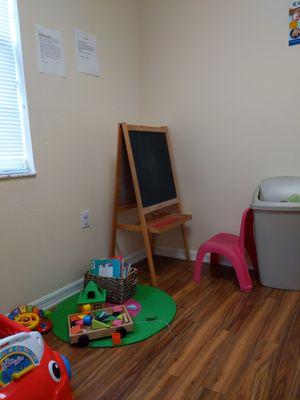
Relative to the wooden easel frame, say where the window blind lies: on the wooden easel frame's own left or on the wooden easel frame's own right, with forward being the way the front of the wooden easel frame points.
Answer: on the wooden easel frame's own right

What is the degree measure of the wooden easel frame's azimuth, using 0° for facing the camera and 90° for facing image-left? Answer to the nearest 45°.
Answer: approximately 315°

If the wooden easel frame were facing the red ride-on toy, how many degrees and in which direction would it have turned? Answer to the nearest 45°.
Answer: approximately 45° to its right

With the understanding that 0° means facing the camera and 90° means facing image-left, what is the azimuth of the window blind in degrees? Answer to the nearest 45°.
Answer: approximately 315°

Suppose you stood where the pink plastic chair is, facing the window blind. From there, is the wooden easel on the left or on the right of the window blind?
right

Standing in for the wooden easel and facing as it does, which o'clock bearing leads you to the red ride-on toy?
The red ride-on toy is roughly at 2 o'clock from the wooden easel.

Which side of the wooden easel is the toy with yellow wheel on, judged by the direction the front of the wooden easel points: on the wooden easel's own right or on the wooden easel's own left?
on the wooden easel's own right
